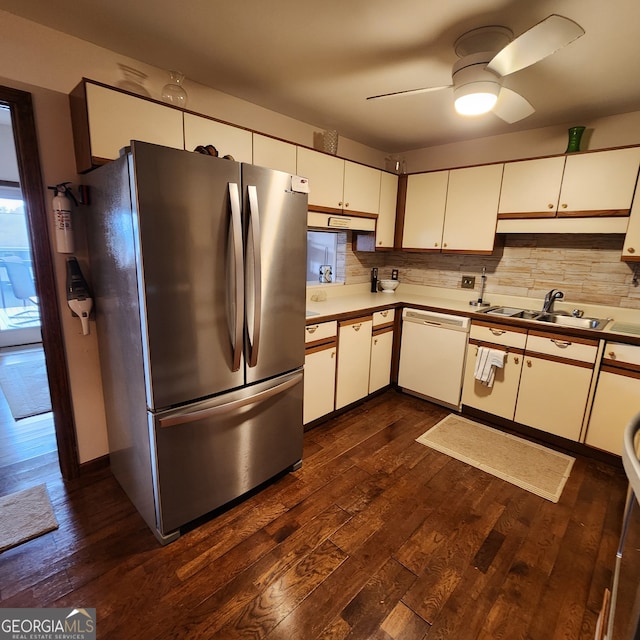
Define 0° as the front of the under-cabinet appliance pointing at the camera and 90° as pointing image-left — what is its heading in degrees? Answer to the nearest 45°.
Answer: approximately 315°

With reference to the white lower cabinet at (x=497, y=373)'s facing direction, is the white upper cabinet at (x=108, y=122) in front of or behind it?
in front

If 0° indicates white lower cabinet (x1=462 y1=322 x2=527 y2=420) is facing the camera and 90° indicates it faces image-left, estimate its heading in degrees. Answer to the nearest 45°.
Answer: approximately 0°

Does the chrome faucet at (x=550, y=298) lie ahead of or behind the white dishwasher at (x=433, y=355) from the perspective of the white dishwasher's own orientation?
behind

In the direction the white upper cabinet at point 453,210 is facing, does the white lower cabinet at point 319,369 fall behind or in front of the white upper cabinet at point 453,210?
in front

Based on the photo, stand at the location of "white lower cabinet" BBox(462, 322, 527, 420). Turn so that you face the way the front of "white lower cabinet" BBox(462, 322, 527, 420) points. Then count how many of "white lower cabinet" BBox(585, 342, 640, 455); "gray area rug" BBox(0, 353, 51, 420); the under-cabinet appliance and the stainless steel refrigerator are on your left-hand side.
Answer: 1

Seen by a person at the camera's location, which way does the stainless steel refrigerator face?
facing the viewer and to the right of the viewer

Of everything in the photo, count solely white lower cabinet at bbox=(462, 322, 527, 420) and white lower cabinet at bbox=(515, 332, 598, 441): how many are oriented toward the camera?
2
